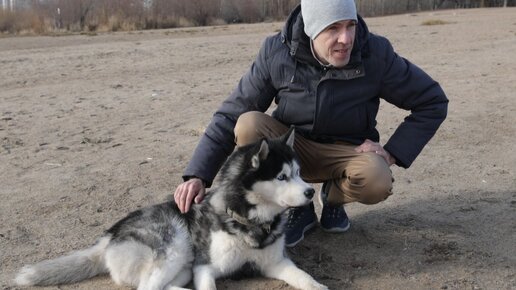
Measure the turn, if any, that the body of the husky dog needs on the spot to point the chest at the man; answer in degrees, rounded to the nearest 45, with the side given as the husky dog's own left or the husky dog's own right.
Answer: approximately 90° to the husky dog's own left

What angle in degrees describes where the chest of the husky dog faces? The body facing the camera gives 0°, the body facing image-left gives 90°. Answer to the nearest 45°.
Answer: approximately 315°

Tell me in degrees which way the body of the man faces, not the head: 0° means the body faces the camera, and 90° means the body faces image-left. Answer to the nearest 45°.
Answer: approximately 0°
